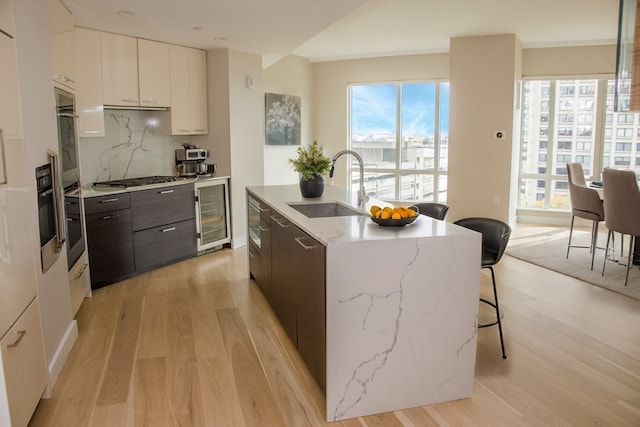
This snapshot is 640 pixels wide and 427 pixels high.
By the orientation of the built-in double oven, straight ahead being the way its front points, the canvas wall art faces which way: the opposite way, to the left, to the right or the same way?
to the right

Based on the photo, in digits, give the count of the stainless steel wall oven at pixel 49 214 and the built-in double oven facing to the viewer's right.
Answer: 2

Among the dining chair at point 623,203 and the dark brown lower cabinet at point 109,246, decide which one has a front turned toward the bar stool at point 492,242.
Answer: the dark brown lower cabinet

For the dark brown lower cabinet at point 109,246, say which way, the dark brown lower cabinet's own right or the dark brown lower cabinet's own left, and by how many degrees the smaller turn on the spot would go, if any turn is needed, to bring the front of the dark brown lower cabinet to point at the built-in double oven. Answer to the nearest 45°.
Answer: approximately 45° to the dark brown lower cabinet's own right

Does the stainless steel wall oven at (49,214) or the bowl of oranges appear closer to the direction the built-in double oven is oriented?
the bowl of oranges

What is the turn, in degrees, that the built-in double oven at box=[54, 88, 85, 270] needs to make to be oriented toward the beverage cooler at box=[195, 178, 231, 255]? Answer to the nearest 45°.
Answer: approximately 45° to its left

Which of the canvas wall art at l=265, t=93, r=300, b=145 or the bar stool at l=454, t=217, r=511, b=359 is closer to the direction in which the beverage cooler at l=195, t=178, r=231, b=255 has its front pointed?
the bar stool

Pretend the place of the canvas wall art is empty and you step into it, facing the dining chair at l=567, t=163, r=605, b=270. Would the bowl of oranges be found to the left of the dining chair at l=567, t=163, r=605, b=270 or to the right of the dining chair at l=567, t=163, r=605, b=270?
right

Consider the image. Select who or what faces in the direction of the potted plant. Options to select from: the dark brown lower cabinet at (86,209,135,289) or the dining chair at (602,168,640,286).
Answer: the dark brown lower cabinet

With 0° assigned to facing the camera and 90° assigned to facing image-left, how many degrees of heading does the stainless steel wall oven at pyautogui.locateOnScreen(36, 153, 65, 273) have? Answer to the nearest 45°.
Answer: approximately 270°

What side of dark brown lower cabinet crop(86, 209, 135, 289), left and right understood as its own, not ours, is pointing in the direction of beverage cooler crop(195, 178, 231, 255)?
left

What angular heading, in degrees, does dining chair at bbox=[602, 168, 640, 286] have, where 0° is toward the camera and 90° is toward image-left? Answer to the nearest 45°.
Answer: approximately 225°
